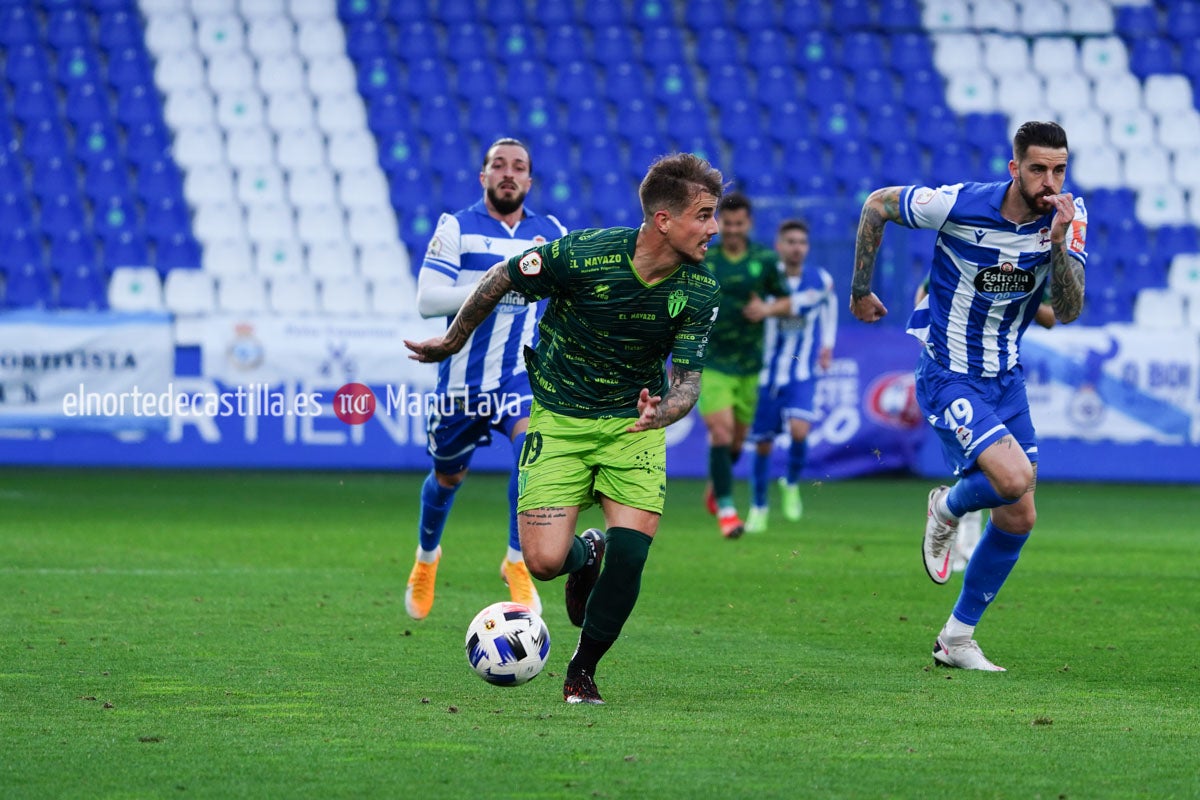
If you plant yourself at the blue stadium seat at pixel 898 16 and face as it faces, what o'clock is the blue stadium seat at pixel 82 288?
the blue stadium seat at pixel 82 288 is roughly at 2 o'clock from the blue stadium seat at pixel 898 16.

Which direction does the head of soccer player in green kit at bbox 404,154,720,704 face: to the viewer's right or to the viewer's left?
to the viewer's right

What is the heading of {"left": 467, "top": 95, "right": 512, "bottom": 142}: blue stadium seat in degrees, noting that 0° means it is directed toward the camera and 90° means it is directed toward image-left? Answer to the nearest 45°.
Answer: approximately 0°

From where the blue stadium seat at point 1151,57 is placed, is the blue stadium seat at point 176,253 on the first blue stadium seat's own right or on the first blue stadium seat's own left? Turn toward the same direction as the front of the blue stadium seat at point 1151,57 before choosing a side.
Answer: on the first blue stadium seat's own right

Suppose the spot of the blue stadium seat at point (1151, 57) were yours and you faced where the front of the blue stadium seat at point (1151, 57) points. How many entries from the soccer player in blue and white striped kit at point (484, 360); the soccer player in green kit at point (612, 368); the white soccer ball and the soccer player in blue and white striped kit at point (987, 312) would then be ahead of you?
4

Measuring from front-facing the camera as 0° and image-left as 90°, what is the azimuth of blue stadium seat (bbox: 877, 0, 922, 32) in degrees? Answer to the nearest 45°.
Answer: approximately 0°

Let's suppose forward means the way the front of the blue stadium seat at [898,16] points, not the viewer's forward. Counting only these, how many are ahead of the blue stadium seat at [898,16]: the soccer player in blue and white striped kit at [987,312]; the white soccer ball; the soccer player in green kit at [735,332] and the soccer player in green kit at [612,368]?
4

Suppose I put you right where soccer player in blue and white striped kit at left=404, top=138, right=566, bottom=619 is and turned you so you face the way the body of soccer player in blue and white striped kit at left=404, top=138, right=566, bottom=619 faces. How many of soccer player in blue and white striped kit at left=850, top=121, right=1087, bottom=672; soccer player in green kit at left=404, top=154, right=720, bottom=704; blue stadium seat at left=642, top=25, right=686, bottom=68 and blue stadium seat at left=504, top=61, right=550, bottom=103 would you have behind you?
2

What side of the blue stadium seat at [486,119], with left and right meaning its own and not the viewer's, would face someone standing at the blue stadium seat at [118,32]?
right

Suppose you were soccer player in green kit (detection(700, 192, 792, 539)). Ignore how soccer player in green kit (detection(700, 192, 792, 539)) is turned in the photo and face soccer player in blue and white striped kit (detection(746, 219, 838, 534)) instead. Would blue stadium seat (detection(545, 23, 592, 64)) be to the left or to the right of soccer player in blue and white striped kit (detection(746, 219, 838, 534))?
left

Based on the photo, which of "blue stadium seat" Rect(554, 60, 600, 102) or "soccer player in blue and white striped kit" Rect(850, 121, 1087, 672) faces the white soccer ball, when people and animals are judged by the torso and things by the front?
the blue stadium seat

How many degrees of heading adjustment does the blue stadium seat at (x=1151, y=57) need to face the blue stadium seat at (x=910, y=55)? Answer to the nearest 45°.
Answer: approximately 45° to its right

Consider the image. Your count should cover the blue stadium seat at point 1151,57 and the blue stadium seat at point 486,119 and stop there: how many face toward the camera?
2

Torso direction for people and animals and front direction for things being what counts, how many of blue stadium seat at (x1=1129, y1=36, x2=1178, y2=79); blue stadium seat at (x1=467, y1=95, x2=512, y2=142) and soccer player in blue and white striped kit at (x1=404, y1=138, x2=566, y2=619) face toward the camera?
3

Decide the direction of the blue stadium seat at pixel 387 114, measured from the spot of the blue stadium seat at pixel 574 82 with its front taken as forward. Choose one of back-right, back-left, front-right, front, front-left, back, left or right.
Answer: right
